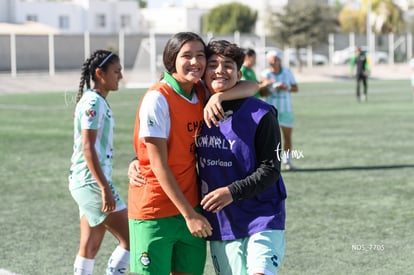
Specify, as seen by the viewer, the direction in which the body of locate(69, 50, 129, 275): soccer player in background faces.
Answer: to the viewer's right

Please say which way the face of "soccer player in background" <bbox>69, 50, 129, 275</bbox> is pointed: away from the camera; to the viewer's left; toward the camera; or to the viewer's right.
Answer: to the viewer's right
